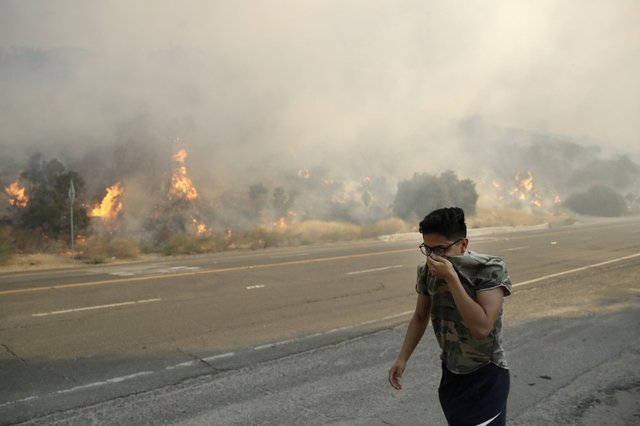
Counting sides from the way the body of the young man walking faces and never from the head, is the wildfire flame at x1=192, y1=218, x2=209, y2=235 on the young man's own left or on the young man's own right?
on the young man's own right

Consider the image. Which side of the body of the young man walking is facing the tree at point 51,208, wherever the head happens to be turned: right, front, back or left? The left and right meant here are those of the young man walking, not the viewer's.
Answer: right

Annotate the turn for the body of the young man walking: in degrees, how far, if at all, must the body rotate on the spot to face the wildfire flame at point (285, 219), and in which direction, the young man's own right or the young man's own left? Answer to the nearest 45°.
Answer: approximately 135° to the young man's own right

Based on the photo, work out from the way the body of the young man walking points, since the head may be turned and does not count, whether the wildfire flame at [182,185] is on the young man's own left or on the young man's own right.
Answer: on the young man's own right

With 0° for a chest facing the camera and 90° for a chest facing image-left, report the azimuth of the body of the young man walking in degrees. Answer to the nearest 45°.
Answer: approximately 45°

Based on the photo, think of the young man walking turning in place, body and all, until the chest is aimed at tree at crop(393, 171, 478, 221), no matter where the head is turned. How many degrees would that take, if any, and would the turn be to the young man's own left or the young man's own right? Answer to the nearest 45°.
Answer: approximately 135° to the young man's own right
